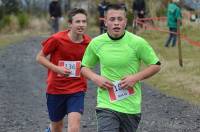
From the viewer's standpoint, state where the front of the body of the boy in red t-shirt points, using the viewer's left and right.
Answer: facing the viewer and to the right of the viewer

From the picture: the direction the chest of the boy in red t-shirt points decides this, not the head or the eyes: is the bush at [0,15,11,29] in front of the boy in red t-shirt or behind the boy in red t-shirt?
behind
